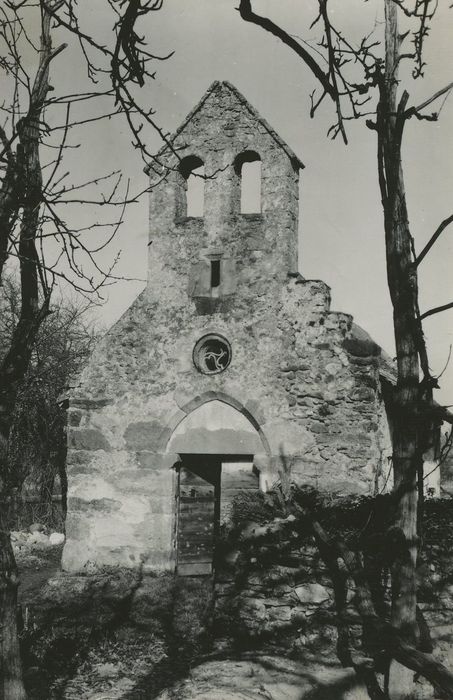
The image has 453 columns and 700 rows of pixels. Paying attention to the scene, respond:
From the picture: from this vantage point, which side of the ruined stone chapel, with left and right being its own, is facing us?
front
